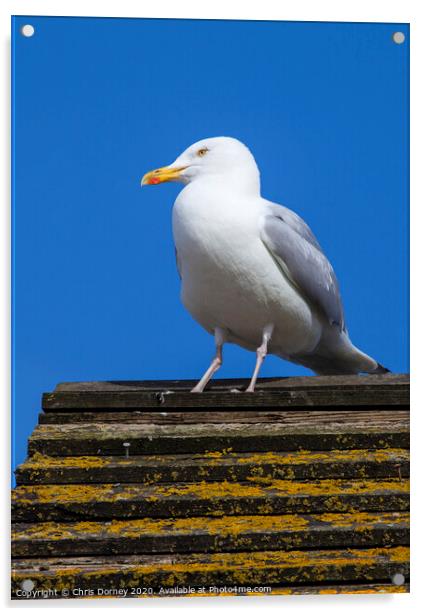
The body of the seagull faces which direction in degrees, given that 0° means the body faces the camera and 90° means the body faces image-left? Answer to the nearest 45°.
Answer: approximately 45°

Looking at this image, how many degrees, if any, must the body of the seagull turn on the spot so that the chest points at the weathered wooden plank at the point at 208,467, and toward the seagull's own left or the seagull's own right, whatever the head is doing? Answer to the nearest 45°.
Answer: approximately 45° to the seagull's own left
